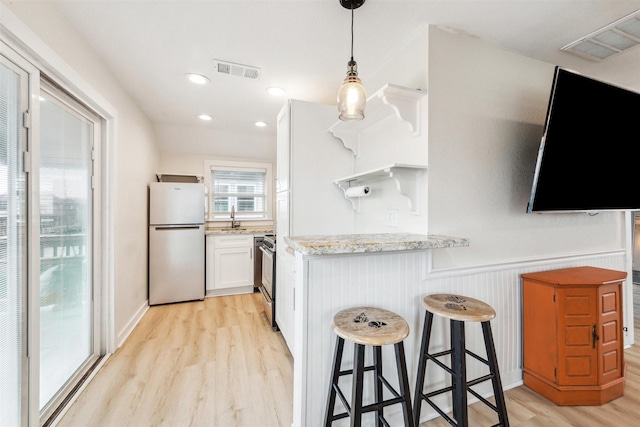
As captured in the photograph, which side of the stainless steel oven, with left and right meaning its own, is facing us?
left

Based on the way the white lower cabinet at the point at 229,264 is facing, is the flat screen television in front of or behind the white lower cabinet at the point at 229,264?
in front

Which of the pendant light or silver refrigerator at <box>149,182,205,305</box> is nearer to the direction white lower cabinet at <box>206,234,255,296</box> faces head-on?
the pendant light

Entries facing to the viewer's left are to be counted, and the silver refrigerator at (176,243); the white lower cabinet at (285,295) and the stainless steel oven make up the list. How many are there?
2

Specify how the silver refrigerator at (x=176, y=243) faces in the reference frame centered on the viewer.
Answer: facing the viewer

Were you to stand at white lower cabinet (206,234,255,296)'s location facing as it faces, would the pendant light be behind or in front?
in front

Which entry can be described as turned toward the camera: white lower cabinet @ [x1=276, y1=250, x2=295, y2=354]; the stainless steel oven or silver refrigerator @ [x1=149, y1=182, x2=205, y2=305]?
the silver refrigerator

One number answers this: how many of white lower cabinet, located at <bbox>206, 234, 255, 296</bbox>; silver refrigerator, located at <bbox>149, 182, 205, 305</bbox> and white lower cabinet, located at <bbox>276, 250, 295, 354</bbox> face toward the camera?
2

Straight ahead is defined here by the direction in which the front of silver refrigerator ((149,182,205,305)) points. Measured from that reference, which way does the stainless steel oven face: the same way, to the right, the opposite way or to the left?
to the right

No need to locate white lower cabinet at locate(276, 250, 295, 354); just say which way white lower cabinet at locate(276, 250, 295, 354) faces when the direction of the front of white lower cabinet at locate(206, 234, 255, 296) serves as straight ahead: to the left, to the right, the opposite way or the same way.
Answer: to the right

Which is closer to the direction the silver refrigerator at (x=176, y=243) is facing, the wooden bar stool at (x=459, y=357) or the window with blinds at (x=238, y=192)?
the wooden bar stool

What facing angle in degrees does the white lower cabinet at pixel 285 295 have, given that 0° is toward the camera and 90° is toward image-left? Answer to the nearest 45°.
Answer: approximately 90°

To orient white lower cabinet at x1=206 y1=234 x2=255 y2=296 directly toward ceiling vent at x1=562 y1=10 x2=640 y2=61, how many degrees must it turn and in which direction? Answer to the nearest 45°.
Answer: approximately 45° to its left
